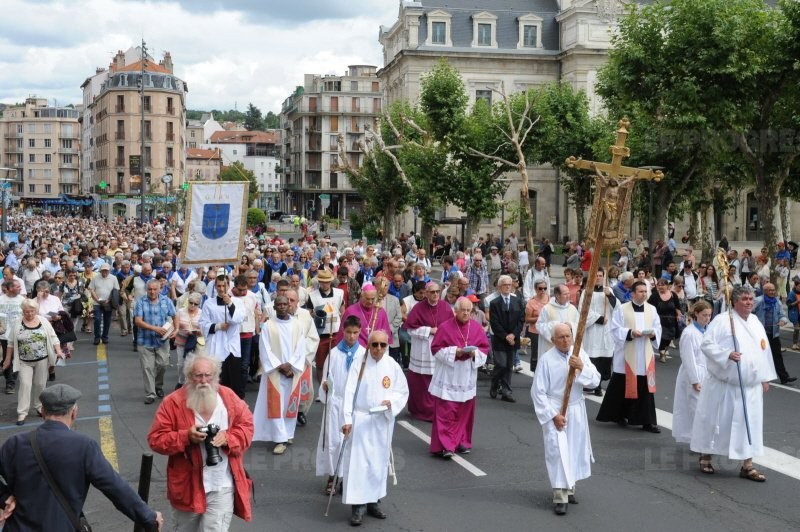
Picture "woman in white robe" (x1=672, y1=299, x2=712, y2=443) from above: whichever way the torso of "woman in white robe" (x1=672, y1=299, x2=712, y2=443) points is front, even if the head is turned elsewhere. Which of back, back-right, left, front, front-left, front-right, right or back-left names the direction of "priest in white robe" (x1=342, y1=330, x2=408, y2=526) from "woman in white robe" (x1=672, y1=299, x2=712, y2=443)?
right

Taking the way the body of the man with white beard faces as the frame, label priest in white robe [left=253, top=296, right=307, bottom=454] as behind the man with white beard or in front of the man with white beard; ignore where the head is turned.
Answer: behind

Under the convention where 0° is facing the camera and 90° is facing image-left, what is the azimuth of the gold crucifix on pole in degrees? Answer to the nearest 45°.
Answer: approximately 0°

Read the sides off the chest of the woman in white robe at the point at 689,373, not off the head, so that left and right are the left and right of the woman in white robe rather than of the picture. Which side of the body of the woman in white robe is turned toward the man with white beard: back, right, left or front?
right

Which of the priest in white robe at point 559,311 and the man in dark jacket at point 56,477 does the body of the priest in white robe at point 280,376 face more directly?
the man in dark jacket

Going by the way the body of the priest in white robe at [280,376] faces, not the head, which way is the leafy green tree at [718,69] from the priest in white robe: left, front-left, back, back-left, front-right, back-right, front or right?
back-left

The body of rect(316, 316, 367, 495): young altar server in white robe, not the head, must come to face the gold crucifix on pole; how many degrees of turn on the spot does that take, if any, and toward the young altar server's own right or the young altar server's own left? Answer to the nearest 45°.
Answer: approximately 90° to the young altar server's own left

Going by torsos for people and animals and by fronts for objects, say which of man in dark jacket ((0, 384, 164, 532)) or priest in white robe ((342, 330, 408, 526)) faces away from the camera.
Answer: the man in dark jacket

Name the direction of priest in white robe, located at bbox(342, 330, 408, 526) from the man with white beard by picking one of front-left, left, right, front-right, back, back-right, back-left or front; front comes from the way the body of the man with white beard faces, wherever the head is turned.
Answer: back-left

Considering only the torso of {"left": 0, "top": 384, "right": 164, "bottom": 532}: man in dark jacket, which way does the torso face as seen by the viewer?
away from the camera

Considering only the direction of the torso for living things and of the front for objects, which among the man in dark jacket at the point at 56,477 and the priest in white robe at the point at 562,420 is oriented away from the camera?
the man in dark jacket
